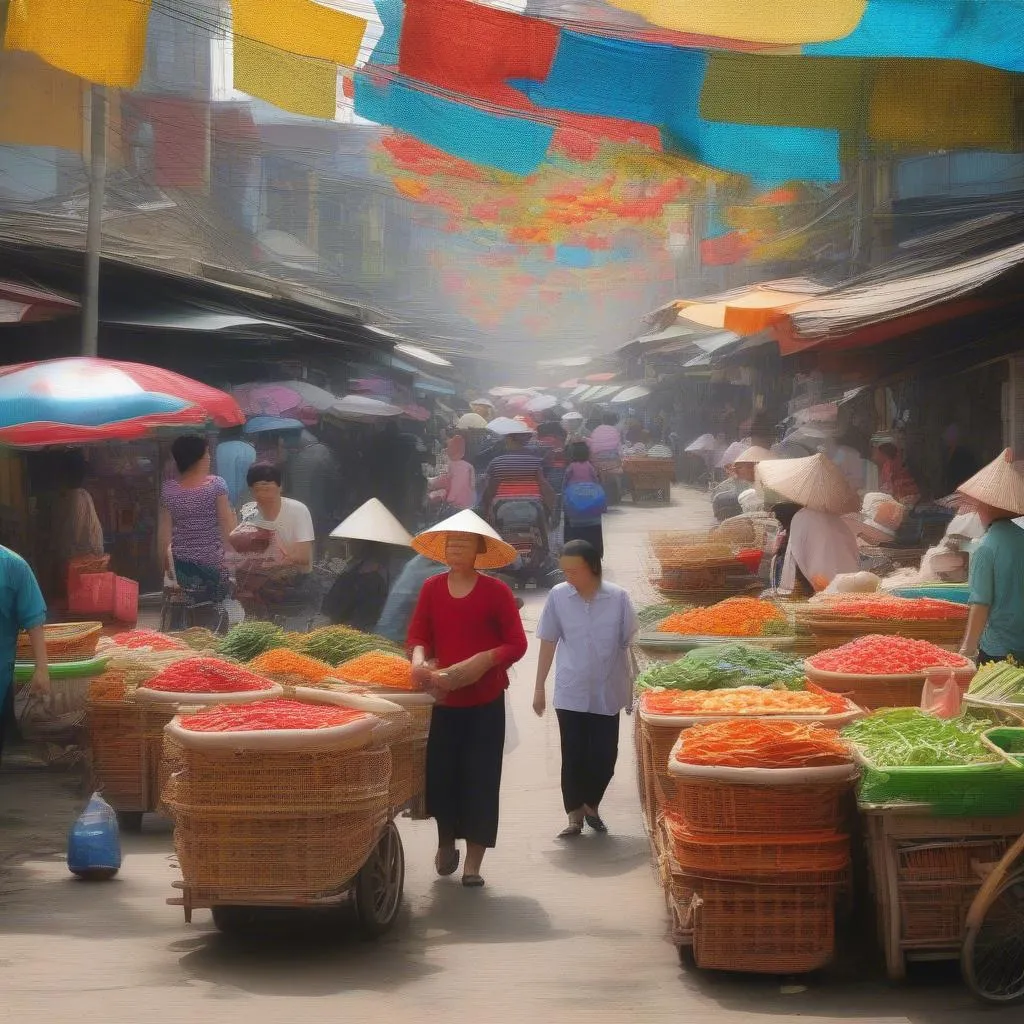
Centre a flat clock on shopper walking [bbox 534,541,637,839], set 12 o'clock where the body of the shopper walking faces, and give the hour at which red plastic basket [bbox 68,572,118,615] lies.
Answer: The red plastic basket is roughly at 4 o'clock from the shopper walking.

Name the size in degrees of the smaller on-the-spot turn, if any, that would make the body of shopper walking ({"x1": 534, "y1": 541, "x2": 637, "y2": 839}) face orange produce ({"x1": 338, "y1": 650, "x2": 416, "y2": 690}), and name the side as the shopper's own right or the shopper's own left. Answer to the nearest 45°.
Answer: approximately 45° to the shopper's own right

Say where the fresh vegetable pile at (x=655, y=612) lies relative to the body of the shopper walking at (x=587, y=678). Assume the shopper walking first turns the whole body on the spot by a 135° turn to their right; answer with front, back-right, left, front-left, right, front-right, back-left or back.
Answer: front-right

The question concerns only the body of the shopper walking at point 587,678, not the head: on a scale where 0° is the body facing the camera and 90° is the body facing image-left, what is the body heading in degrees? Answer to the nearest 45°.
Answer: approximately 0°

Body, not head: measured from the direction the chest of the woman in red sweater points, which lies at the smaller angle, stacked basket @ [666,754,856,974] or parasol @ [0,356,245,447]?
the stacked basket

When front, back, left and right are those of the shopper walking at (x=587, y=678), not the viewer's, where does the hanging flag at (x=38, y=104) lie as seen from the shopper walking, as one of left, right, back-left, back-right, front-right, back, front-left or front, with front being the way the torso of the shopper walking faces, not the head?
back-right

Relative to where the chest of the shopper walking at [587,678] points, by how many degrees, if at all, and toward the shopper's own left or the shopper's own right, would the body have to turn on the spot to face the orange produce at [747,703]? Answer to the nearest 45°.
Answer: approximately 45° to the shopper's own left

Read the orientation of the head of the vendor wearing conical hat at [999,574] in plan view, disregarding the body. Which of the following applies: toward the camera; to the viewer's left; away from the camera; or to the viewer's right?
to the viewer's left

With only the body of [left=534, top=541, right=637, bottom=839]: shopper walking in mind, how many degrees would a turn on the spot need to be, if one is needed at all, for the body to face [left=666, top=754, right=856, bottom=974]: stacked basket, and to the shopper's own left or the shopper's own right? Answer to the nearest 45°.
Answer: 0° — they already face it

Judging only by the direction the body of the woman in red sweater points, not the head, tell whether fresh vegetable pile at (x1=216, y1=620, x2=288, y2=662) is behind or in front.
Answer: behind

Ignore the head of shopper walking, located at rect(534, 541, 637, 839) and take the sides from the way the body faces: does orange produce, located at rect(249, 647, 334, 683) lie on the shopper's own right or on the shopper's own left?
on the shopper's own right

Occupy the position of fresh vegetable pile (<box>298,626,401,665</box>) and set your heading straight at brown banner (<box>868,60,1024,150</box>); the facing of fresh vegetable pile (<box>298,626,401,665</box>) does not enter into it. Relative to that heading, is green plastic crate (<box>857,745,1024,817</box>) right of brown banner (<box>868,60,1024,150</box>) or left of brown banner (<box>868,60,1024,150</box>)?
right

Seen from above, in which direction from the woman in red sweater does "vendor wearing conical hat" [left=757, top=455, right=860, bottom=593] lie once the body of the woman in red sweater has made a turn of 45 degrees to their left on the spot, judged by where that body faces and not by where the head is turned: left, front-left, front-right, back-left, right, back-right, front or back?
left

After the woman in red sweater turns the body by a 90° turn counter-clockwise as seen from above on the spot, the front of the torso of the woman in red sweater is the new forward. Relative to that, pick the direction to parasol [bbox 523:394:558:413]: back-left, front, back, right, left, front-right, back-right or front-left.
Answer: left
